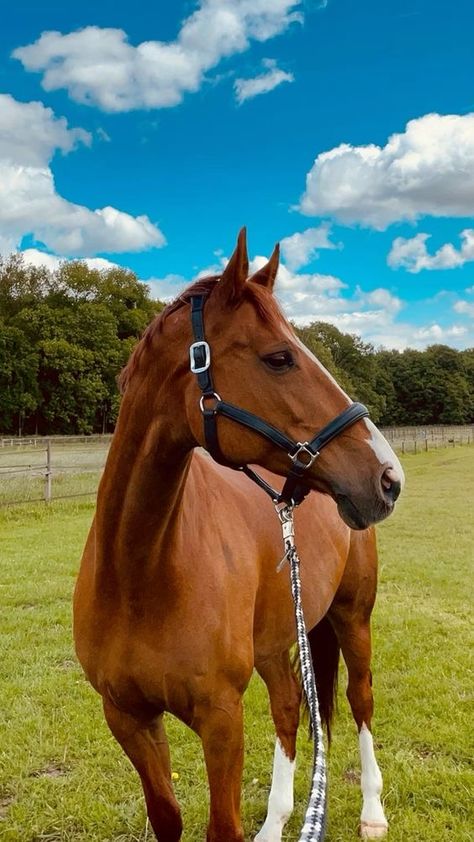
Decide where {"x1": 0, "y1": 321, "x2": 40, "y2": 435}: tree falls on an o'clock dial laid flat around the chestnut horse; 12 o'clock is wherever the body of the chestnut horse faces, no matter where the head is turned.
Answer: The tree is roughly at 4 o'clock from the chestnut horse.

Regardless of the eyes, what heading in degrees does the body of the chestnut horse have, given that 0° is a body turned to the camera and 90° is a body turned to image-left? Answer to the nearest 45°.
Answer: approximately 45°

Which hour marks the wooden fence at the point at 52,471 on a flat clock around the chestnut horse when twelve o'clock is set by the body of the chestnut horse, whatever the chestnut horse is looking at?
The wooden fence is roughly at 4 o'clock from the chestnut horse.
